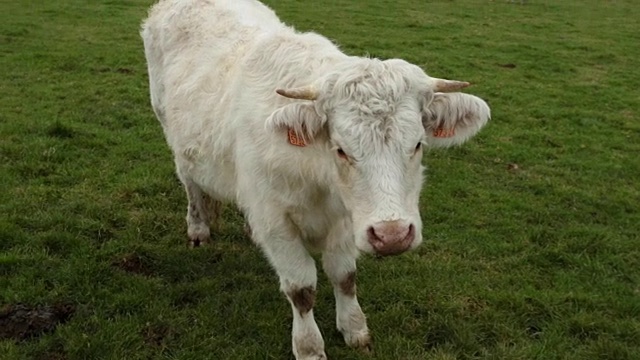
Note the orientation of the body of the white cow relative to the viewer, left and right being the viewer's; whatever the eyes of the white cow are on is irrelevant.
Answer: facing the viewer and to the right of the viewer
